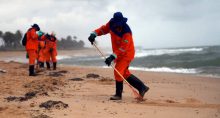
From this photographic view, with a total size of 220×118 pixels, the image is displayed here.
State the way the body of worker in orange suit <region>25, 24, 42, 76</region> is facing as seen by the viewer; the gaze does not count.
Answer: to the viewer's right

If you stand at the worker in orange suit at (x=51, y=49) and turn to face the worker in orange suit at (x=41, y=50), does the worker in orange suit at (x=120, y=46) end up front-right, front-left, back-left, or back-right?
back-left

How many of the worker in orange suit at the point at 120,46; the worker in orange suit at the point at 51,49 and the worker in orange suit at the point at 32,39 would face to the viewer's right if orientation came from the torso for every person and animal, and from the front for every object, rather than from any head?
1

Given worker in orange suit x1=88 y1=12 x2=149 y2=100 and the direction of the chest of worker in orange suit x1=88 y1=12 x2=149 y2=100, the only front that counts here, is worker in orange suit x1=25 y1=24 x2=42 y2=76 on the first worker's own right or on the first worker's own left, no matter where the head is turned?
on the first worker's own right

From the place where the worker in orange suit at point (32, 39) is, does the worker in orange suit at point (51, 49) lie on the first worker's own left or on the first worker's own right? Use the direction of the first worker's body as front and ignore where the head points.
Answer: on the first worker's own left

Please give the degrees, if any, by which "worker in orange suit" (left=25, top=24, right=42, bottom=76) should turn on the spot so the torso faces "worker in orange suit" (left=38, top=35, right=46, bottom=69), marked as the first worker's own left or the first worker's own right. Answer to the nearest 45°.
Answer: approximately 90° to the first worker's own left
